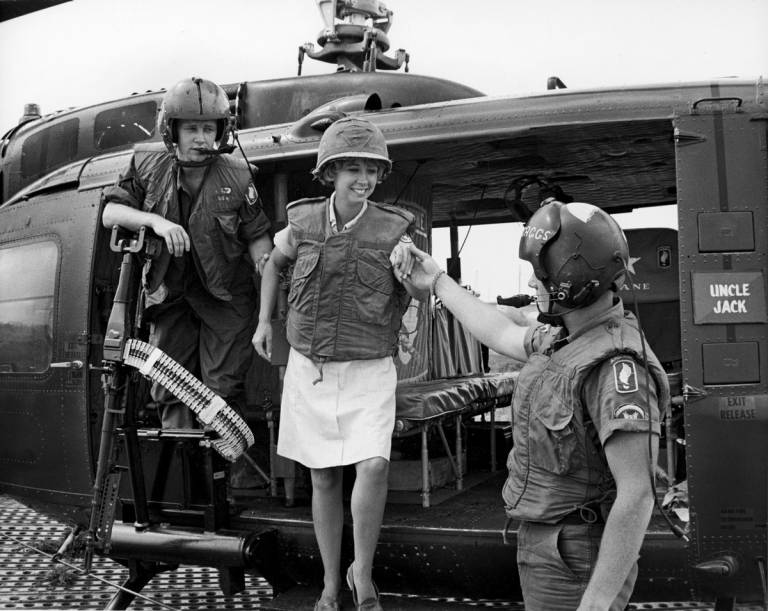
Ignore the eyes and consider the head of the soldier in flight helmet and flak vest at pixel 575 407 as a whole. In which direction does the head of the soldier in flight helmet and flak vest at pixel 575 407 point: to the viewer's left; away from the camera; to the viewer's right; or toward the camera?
to the viewer's left

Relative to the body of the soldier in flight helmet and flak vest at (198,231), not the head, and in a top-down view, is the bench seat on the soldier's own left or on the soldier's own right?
on the soldier's own left

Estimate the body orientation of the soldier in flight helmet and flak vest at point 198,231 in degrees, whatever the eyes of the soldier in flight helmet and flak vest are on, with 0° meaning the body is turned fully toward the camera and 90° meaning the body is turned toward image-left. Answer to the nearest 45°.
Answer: approximately 0°

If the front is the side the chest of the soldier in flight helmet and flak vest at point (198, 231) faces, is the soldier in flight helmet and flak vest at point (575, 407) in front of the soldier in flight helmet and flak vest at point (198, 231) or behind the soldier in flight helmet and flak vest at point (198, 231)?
in front
